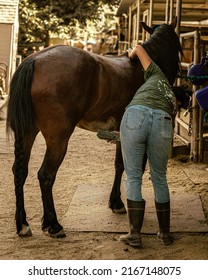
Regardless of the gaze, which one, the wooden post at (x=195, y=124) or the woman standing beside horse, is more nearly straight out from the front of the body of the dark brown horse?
the wooden post

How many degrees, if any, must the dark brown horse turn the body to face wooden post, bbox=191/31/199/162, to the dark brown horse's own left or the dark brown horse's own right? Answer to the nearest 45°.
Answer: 0° — it already faces it

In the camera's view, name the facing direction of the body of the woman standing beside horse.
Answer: away from the camera

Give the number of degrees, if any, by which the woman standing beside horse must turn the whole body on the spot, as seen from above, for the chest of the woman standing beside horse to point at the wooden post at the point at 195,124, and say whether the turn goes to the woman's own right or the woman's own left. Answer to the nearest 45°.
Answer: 0° — they already face it

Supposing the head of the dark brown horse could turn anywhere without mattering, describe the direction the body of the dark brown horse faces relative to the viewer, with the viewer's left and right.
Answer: facing away from the viewer and to the right of the viewer
